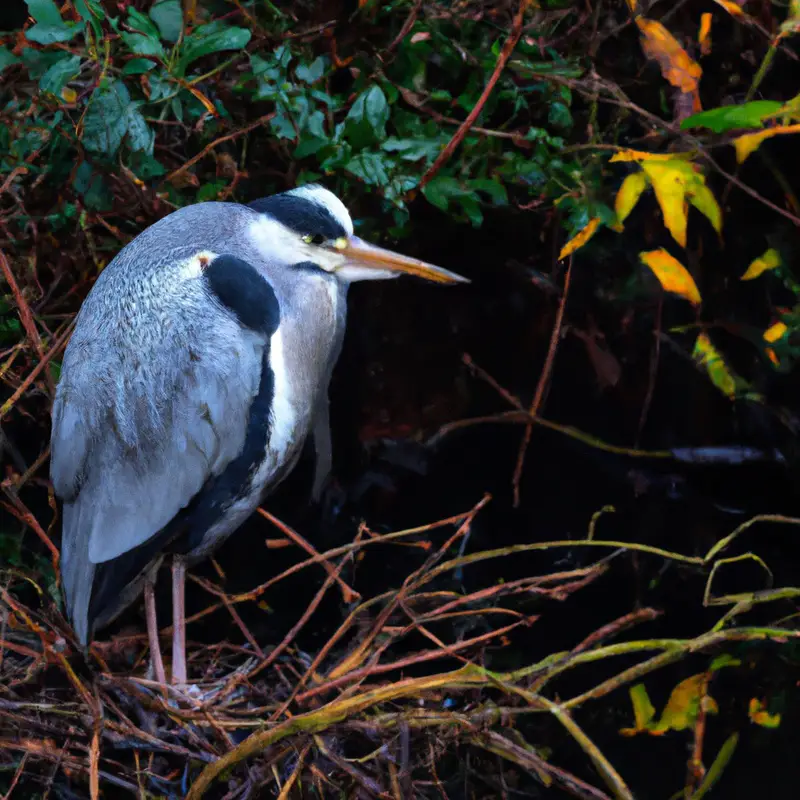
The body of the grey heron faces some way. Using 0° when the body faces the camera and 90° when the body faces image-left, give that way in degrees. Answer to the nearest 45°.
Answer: approximately 270°
